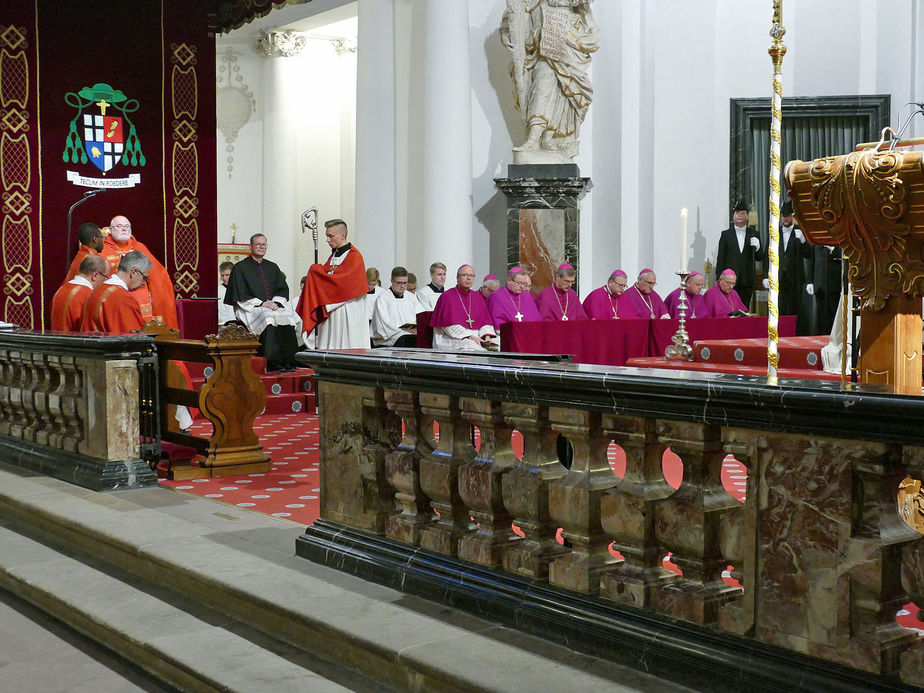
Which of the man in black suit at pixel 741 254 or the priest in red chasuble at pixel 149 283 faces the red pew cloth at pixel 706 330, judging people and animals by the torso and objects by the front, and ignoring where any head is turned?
the man in black suit

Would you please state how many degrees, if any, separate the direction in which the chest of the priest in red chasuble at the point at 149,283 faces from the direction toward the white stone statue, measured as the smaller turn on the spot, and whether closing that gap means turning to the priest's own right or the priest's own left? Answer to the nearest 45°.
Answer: approximately 135° to the priest's own left

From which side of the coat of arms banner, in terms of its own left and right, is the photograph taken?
front

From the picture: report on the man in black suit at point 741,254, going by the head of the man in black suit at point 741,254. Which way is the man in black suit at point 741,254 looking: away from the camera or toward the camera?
toward the camera

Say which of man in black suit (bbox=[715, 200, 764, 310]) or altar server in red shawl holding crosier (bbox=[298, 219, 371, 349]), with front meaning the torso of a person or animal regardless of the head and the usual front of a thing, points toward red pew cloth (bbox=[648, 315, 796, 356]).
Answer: the man in black suit

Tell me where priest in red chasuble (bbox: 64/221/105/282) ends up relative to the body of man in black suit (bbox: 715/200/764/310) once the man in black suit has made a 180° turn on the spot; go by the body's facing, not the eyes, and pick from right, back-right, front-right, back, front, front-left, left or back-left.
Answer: back-left

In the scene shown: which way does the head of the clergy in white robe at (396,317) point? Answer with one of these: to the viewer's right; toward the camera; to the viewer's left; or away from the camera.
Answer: toward the camera

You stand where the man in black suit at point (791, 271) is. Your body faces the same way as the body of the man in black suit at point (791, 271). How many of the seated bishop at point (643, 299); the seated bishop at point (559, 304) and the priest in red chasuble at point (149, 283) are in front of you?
3

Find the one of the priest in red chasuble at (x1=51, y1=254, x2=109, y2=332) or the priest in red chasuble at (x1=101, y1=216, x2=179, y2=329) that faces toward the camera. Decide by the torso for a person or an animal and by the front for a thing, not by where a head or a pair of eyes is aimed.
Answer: the priest in red chasuble at (x1=101, y1=216, x2=179, y2=329)

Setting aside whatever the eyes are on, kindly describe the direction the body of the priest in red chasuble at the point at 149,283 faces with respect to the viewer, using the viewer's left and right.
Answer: facing the viewer

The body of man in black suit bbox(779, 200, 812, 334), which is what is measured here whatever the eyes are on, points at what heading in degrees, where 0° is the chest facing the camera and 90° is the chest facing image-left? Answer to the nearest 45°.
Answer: approximately 45°

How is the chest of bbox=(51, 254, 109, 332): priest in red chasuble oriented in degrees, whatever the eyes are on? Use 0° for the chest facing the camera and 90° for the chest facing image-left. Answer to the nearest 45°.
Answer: approximately 225°

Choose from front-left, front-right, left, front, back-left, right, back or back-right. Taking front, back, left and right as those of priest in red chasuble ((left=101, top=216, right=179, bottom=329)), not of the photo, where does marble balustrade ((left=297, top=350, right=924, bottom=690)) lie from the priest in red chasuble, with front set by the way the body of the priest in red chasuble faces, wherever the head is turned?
front

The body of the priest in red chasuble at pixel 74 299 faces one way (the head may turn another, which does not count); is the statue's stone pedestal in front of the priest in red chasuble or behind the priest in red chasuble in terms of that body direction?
in front

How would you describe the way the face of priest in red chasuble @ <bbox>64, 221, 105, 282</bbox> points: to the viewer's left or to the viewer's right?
to the viewer's right

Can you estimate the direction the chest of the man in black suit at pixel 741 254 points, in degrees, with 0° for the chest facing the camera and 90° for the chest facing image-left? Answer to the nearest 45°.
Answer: approximately 0°

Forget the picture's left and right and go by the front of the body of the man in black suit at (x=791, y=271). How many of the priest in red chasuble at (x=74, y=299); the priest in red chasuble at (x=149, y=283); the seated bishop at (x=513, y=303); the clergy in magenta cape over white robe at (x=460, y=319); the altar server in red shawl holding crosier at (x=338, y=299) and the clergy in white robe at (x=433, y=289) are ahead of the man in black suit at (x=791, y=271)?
6

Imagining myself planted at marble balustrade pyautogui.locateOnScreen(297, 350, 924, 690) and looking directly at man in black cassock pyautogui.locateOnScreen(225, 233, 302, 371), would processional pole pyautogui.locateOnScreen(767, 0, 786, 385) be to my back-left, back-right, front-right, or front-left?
front-right

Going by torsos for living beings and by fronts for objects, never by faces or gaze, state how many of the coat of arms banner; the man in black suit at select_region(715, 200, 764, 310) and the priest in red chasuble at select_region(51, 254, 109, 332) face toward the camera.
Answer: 2
